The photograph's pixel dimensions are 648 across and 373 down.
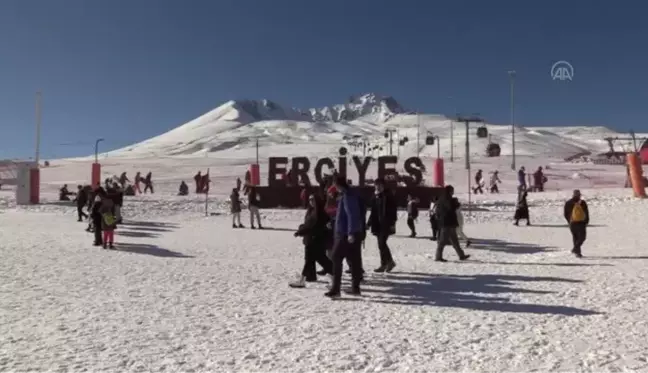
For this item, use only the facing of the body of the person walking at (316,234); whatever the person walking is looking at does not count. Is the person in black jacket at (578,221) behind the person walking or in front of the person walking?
behind

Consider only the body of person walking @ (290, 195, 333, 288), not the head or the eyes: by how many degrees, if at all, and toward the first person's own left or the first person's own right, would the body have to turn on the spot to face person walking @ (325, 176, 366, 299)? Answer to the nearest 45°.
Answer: approximately 135° to the first person's own left

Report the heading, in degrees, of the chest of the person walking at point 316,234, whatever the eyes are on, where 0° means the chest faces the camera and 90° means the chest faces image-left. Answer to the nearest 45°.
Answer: approximately 90°
